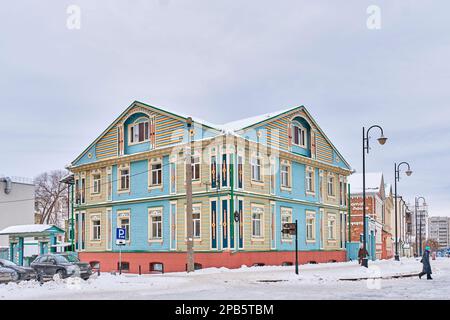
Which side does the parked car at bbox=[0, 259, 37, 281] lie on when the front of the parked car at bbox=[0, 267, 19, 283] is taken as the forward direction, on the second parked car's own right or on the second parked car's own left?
on the second parked car's own left

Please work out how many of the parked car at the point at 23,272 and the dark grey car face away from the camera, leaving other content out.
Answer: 0

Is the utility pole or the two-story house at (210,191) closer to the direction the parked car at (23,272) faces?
the utility pole

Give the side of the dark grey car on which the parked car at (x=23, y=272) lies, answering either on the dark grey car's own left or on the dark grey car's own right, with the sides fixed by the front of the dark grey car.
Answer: on the dark grey car's own right

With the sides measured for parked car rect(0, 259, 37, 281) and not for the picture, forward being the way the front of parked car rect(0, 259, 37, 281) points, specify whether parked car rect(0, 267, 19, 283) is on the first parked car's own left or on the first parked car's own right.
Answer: on the first parked car's own right

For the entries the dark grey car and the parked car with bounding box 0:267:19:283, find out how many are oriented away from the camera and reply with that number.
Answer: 0

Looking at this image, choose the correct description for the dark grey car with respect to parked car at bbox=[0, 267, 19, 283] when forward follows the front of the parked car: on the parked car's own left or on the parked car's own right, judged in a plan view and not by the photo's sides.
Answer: on the parked car's own left

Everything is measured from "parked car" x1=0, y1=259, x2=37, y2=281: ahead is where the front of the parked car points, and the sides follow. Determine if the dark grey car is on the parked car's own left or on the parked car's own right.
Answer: on the parked car's own left
